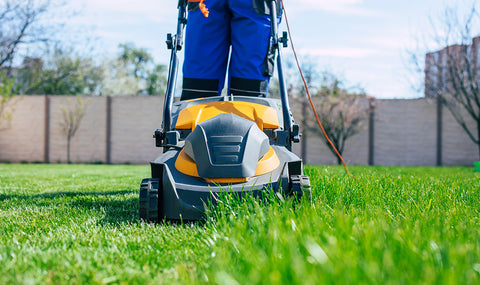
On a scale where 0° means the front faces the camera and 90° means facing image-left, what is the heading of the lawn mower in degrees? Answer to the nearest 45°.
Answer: approximately 0°

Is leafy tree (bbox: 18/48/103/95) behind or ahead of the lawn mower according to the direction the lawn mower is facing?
behind

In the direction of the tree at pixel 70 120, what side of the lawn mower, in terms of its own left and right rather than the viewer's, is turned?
back

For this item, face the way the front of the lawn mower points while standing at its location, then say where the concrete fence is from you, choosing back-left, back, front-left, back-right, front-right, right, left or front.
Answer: back

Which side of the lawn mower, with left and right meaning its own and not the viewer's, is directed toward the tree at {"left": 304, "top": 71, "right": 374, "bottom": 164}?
back

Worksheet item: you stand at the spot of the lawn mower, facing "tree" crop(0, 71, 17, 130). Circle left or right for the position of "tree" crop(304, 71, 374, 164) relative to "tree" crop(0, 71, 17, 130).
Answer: right
